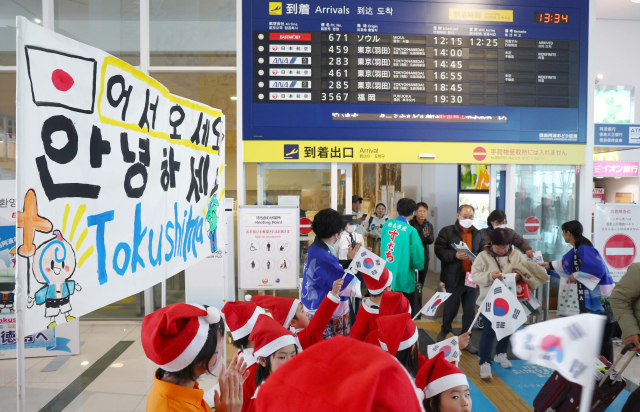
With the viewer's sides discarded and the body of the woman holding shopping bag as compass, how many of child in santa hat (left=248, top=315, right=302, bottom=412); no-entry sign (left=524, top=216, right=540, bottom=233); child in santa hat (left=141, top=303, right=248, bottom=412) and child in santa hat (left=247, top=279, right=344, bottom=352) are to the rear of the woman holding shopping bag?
1

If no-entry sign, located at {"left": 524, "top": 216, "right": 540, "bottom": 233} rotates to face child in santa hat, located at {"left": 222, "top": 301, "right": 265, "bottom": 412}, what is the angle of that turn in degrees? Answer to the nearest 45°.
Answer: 0° — it already faces them

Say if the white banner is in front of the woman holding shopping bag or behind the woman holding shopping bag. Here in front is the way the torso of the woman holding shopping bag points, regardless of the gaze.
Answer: in front

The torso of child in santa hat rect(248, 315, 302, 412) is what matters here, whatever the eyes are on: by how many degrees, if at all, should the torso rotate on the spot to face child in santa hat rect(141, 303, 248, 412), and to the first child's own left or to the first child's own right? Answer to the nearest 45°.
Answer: approximately 90° to the first child's own right

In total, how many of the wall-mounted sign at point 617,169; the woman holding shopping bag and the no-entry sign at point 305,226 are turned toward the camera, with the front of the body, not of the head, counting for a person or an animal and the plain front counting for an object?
3

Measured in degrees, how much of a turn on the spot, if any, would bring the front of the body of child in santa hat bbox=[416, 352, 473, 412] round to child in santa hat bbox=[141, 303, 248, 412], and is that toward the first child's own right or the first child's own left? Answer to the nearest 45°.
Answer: approximately 90° to the first child's own right

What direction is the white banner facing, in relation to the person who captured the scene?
facing the viewer and to the right of the viewer

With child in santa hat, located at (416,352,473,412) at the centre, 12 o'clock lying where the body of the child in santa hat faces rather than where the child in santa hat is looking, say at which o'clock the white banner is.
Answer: The white banner is roughly at 4 o'clock from the child in santa hat.

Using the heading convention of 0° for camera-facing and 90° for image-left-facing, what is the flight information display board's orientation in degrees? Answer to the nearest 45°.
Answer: approximately 0°

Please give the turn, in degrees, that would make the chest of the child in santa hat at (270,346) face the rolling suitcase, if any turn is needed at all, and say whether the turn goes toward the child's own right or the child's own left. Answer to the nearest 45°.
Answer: approximately 45° to the child's own left

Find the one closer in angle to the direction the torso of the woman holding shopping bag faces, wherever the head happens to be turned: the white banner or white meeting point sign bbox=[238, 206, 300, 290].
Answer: the white banner
